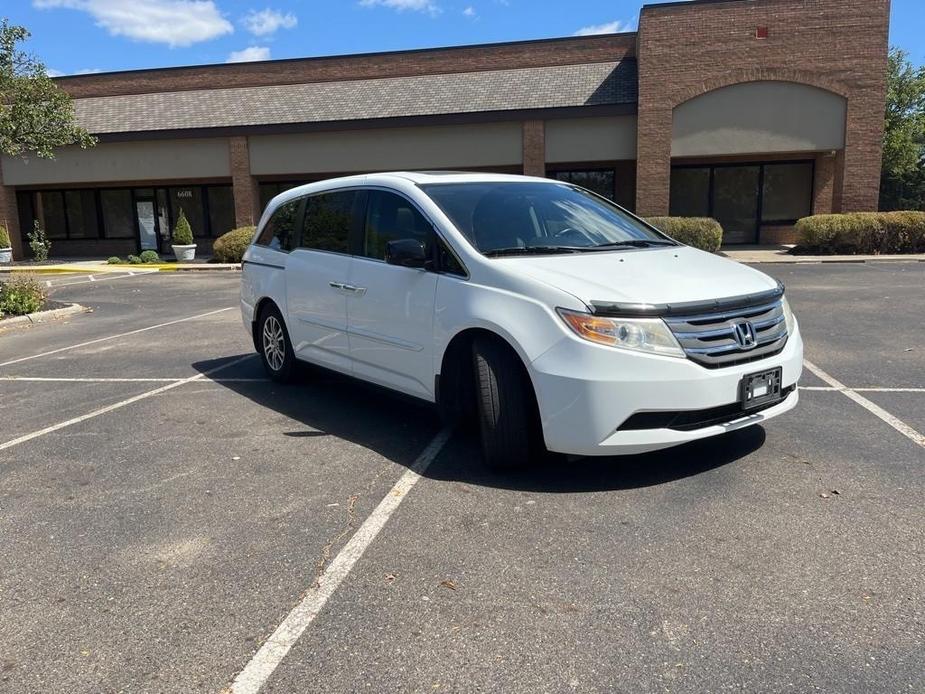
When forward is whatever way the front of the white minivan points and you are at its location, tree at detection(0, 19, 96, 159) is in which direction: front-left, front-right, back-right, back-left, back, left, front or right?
back

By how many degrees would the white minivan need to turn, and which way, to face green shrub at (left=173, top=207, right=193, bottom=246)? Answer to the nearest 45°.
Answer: approximately 180°

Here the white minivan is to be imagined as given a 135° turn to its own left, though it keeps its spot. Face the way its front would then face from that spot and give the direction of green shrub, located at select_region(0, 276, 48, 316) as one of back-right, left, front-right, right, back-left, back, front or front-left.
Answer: front-left

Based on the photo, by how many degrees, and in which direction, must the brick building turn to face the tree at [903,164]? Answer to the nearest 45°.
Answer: approximately 135° to its left

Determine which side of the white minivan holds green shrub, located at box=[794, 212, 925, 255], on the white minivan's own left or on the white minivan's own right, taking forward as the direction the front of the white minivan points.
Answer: on the white minivan's own left

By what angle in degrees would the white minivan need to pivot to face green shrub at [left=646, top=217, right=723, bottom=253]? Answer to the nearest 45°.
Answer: approximately 135° to its left

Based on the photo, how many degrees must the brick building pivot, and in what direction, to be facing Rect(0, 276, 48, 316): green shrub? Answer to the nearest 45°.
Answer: approximately 45° to its right

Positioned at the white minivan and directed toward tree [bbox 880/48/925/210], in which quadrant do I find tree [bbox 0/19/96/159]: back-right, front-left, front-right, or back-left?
front-left

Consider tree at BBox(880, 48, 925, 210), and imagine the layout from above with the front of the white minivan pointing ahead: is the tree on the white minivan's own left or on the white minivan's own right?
on the white minivan's own left

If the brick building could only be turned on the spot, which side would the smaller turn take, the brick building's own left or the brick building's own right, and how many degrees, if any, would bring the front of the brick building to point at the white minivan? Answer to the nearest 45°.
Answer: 0° — it already faces it

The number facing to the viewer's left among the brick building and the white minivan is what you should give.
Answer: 0

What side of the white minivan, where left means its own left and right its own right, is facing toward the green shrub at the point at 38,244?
back

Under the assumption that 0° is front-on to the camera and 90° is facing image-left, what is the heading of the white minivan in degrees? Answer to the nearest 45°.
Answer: approximately 315°

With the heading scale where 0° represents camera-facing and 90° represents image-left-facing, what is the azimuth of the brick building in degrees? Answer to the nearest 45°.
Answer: approximately 0°
